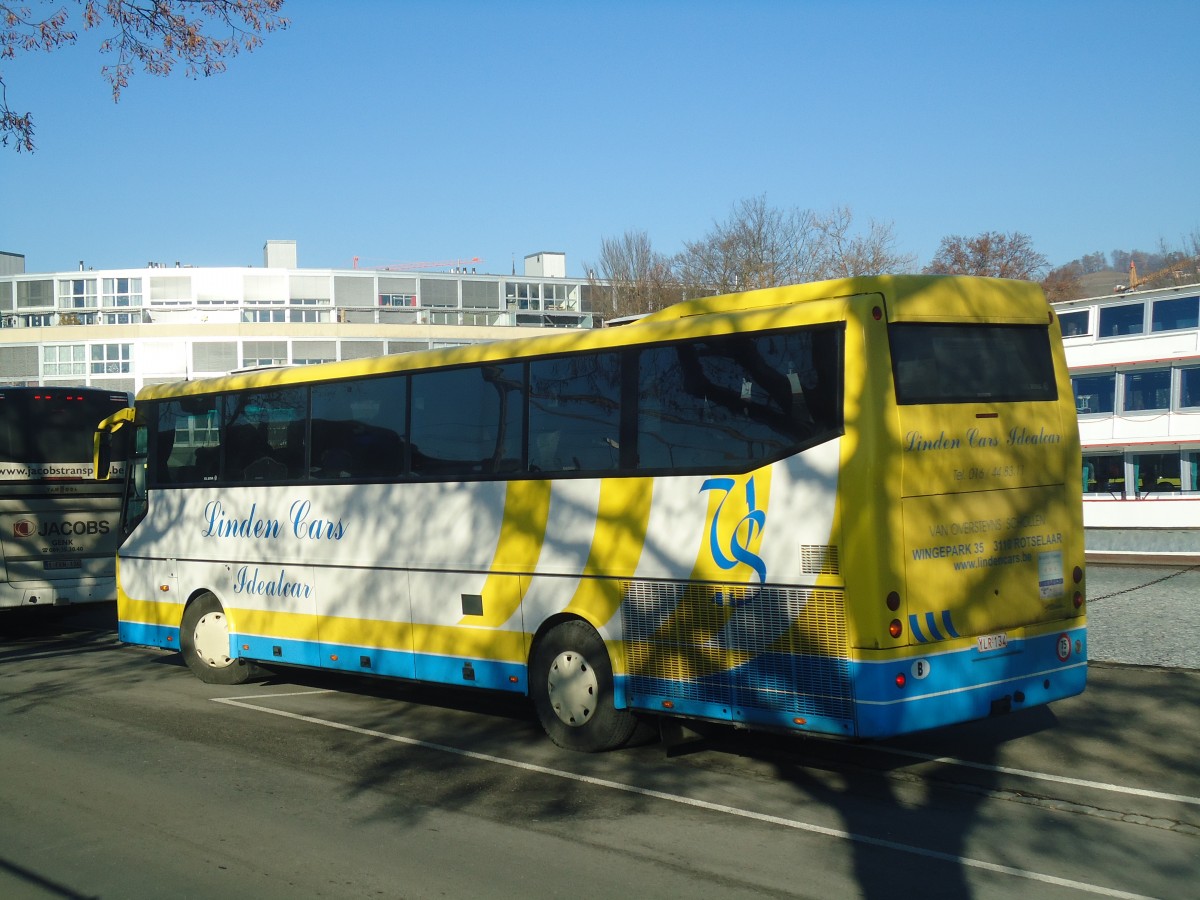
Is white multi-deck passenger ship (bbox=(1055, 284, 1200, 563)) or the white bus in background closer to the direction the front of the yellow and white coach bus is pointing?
the white bus in background

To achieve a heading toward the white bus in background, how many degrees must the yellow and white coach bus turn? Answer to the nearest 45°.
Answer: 0° — it already faces it

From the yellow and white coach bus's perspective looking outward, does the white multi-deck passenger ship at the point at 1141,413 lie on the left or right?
on its right

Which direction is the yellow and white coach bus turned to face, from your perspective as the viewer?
facing away from the viewer and to the left of the viewer
